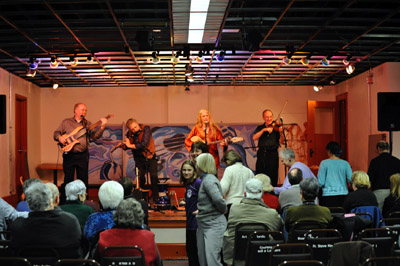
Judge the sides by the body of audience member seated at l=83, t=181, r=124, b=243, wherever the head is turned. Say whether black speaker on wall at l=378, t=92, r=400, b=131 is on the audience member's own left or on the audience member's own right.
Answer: on the audience member's own right

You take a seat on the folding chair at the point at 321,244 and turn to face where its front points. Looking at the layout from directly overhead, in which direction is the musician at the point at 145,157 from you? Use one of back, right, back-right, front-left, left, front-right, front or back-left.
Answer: front-left

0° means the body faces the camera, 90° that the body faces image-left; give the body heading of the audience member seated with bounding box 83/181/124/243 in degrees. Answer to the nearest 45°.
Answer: approximately 180°

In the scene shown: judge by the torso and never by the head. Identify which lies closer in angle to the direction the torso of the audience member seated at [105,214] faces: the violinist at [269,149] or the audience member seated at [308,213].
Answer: the violinist

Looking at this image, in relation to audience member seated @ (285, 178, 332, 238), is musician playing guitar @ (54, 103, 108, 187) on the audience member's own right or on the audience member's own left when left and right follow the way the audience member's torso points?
on the audience member's own left

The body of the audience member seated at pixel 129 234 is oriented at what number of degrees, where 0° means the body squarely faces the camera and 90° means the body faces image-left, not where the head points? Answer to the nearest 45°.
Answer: approximately 180°

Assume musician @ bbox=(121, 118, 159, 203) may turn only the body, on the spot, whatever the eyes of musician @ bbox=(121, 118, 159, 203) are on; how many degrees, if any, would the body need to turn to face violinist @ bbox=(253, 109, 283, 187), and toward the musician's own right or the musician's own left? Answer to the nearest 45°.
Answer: approximately 135° to the musician's own left

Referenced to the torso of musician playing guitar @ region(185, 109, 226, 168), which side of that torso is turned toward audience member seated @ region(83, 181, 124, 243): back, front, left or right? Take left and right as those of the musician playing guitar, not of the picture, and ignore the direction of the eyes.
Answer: front

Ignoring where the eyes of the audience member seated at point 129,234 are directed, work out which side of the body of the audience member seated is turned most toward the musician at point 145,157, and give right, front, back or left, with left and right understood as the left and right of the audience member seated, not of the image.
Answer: front

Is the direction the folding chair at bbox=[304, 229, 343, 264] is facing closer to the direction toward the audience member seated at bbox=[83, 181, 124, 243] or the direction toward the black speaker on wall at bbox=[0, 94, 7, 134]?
the black speaker on wall

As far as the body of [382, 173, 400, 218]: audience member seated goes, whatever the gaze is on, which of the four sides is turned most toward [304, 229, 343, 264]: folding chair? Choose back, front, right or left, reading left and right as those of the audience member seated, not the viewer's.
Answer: back

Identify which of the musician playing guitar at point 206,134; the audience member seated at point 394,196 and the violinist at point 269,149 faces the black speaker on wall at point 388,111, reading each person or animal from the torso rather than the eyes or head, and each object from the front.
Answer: the audience member seated

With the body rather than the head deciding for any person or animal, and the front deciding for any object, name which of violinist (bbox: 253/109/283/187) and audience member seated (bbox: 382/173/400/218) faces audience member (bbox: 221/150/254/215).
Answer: the violinist

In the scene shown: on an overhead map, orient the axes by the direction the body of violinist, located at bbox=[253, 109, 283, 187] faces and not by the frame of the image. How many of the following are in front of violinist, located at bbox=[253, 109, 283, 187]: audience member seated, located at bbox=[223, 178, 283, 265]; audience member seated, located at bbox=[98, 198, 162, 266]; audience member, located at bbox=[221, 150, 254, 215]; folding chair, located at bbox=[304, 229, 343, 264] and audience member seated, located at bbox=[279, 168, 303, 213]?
5

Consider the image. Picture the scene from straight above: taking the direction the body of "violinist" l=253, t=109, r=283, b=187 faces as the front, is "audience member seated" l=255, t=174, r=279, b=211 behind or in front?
in front

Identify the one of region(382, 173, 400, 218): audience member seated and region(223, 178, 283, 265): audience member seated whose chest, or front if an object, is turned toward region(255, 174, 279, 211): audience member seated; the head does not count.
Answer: region(223, 178, 283, 265): audience member seated

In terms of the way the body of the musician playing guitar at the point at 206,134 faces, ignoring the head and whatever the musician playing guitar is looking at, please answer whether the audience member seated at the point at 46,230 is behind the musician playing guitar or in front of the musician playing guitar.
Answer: in front

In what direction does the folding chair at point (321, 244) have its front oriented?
away from the camera
